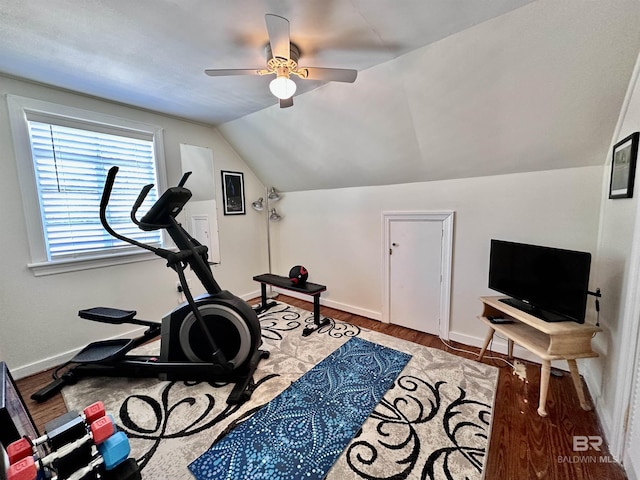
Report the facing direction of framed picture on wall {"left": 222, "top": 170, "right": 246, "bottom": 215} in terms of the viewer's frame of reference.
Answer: facing the viewer and to the right of the viewer

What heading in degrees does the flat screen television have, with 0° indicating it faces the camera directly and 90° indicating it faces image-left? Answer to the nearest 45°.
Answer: approximately 45°

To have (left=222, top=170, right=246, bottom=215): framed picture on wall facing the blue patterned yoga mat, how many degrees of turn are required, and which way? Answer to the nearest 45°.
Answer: approximately 45° to its right

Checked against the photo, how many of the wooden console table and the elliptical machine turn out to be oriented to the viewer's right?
1

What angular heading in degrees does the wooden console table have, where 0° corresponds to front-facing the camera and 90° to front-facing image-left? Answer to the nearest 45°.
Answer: approximately 45°

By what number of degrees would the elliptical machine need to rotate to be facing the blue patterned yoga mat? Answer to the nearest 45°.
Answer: approximately 45° to its right

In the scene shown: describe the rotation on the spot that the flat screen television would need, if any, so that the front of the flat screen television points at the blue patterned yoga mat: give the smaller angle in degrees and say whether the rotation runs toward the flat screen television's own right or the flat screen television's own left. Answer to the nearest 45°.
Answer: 0° — it already faces it

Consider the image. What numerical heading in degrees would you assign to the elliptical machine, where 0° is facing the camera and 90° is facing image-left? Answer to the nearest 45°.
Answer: approximately 270°

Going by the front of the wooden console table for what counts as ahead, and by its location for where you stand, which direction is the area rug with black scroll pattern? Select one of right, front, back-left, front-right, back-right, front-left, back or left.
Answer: front

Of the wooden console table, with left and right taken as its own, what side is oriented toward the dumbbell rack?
front

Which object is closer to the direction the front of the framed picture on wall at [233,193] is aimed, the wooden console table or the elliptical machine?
the wooden console table

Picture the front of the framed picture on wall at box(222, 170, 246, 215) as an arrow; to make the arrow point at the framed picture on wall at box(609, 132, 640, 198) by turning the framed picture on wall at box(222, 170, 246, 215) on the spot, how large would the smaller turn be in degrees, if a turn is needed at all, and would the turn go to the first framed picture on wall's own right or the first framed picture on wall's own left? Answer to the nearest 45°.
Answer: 0° — it already faces it

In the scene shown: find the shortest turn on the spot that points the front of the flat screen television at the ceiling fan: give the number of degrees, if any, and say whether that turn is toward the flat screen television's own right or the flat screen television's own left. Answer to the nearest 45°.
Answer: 0° — it already faces it

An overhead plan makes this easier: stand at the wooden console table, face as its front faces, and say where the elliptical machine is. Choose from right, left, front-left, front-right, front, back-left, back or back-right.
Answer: front

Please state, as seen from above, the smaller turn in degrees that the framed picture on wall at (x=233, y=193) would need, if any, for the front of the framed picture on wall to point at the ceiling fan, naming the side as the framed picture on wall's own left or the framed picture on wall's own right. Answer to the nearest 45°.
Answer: approximately 45° to the framed picture on wall's own right
